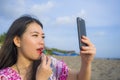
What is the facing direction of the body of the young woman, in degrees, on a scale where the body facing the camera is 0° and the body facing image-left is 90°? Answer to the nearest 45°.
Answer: approximately 315°
